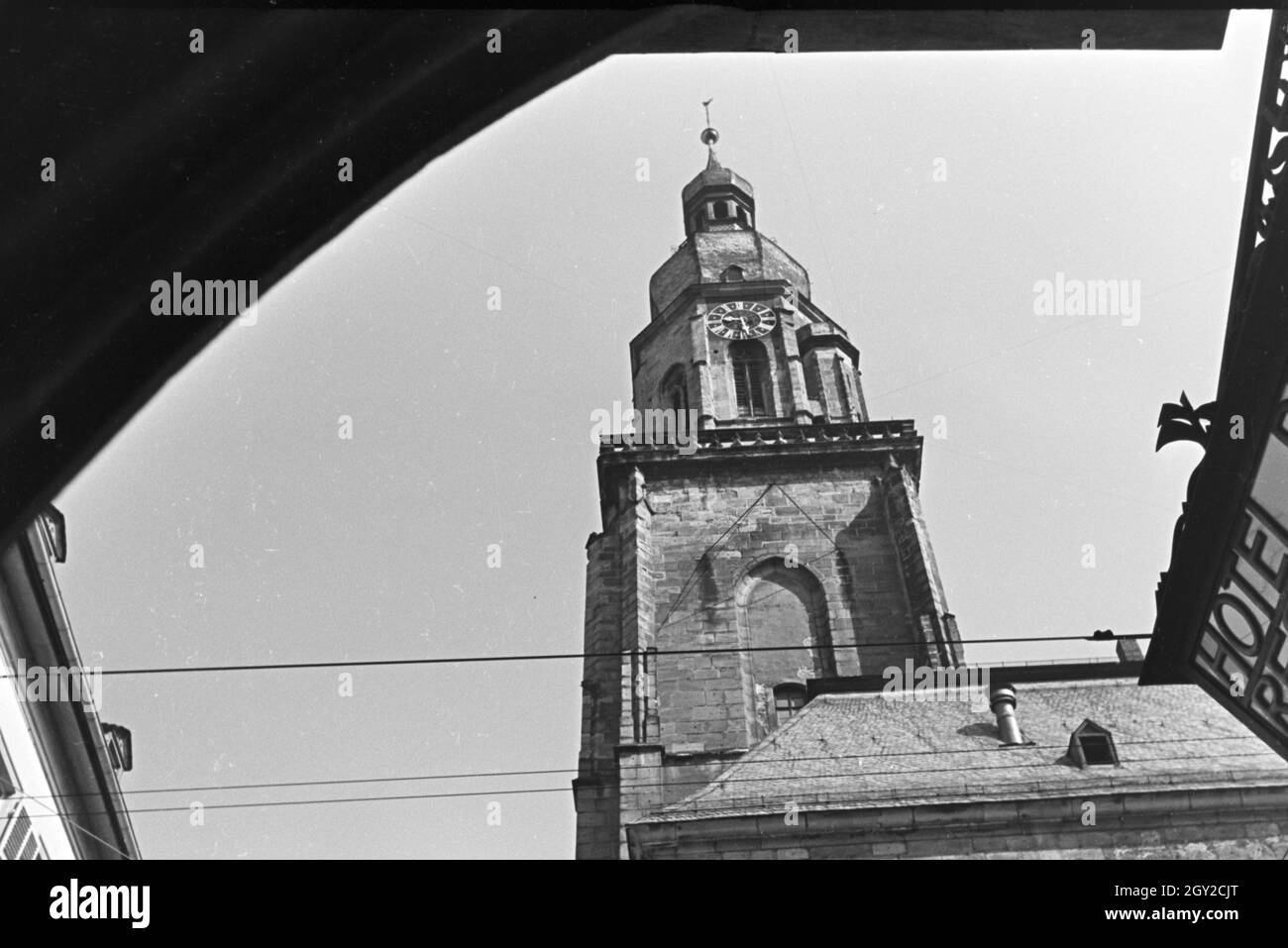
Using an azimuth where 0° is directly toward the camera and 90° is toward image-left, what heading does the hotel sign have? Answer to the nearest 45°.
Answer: approximately 45°

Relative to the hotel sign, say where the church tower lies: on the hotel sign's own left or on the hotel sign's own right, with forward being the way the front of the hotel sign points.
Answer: on the hotel sign's own right
